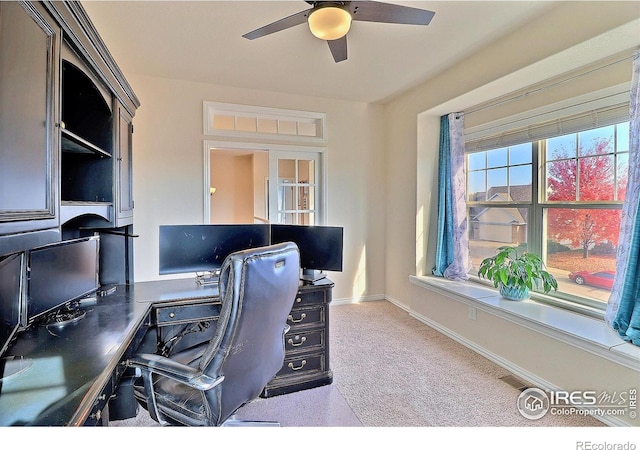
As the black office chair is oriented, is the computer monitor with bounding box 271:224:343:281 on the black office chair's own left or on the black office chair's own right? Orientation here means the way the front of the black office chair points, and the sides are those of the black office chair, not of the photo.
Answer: on the black office chair's own right

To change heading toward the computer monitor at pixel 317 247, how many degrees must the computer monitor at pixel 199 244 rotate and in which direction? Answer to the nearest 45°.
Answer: approximately 90° to its left

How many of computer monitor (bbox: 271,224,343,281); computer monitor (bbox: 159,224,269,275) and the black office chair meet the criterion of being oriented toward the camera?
2

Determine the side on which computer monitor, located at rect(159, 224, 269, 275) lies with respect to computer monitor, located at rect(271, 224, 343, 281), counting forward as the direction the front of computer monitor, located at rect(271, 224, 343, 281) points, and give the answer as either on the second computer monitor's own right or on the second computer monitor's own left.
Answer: on the second computer monitor's own right

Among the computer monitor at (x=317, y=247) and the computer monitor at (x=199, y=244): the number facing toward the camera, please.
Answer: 2

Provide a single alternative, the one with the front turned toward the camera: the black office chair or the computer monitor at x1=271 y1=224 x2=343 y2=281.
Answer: the computer monitor

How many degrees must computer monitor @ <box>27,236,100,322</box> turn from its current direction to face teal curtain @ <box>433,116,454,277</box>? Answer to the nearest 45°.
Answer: approximately 45° to its left

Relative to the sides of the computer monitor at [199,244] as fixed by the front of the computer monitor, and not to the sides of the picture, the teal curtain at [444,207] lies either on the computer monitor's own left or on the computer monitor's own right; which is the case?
on the computer monitor's own left

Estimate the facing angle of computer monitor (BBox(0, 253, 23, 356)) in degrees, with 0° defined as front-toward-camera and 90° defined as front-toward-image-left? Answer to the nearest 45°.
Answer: approximately 315°

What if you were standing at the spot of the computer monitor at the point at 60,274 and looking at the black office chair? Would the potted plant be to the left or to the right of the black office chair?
left

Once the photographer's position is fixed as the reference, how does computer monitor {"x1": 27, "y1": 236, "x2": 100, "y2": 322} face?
facing the viewer and to the right of the viewer

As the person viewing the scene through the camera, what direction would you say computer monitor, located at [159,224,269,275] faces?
facing the viewer

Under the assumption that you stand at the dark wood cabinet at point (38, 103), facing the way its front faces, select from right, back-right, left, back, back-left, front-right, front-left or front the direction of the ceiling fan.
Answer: front-left
